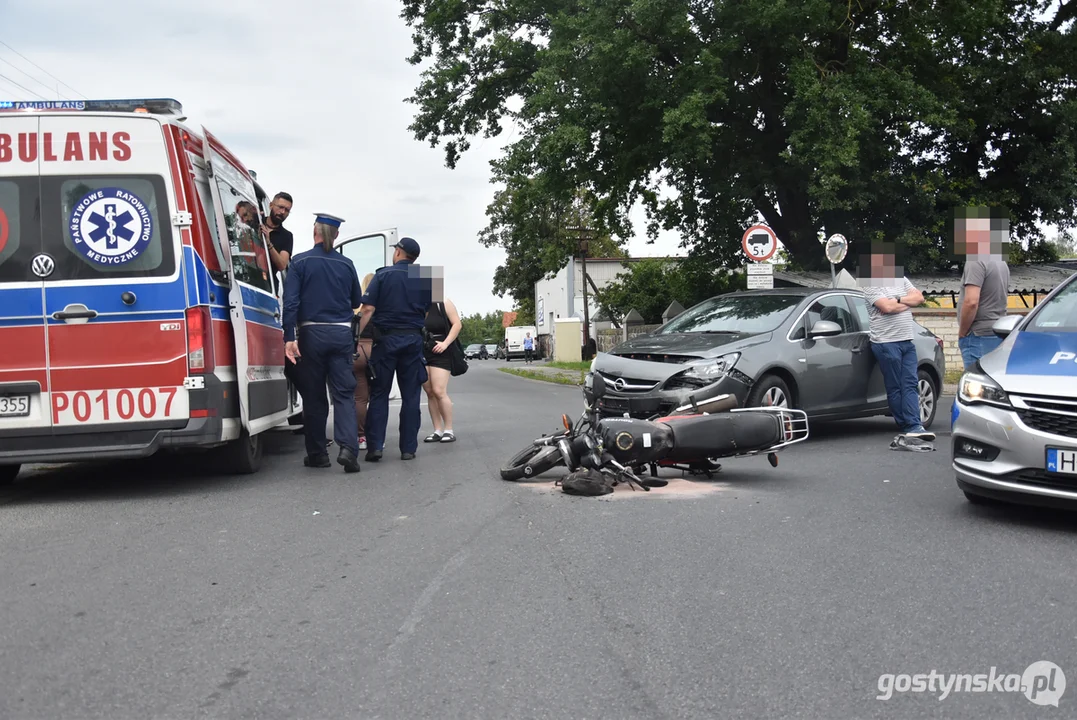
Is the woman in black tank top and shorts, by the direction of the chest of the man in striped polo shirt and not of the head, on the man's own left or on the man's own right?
on the man's own right

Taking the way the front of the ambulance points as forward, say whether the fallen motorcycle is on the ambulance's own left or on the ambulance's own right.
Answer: on the ambulance's own right

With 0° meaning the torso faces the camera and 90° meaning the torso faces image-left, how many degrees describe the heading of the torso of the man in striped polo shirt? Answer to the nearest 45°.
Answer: approximately 315°

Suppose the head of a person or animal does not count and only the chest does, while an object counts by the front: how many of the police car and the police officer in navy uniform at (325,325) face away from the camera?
1

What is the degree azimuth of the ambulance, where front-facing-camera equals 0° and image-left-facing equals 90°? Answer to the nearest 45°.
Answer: approximately 225°

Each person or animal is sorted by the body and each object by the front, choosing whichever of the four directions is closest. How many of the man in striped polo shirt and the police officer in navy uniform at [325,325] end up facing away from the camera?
1

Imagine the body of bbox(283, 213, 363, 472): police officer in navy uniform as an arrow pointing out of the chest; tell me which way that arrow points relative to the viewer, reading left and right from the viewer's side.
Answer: facing away from the viewer

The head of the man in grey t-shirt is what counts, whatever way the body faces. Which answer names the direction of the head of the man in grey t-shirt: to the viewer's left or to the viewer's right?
to the viewer's left

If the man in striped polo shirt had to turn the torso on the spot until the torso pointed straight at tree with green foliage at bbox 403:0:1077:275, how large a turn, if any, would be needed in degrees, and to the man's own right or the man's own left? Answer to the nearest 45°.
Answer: approximately 135° to the man's own left

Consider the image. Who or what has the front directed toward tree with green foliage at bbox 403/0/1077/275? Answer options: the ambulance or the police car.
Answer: the ambulance

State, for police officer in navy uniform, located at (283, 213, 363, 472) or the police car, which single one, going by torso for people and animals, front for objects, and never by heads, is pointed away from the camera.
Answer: the police officer in navy uniform

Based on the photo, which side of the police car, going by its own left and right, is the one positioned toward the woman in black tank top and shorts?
right
